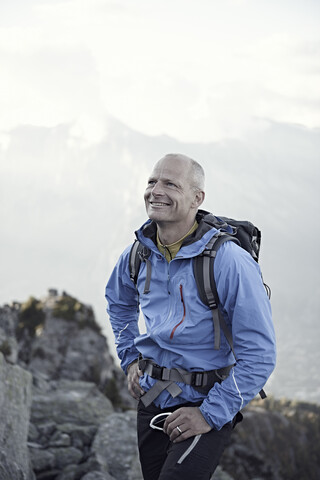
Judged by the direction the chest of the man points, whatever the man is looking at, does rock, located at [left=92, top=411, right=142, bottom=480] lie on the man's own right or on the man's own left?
on the man's own right

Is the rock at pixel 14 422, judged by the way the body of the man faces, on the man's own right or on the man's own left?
on the man's own right

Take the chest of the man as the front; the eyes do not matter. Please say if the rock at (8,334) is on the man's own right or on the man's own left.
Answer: on the man's own right

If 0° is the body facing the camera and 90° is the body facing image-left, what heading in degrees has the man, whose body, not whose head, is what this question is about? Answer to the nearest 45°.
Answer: approximately 45°

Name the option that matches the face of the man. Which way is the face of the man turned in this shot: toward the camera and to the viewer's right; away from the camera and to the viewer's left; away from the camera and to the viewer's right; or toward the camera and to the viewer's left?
toward the camera and to the viewer's left

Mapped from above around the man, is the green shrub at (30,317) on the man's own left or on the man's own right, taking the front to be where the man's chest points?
on the man's own right
